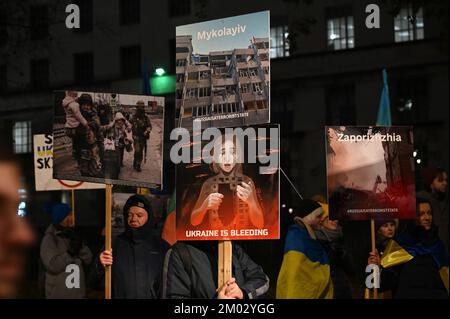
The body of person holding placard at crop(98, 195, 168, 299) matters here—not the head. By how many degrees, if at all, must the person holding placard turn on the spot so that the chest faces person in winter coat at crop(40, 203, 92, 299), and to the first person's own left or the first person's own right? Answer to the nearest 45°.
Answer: approximately 135° to the first person's own right

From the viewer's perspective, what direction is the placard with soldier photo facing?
toward the camera

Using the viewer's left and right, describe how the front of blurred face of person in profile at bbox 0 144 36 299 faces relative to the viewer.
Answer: facing to the right of the viewer

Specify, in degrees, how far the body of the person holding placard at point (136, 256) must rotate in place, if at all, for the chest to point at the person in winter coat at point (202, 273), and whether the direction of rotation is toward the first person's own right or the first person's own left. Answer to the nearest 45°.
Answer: approximately 45° to the first person's own left
